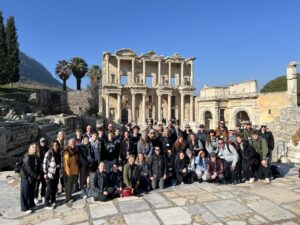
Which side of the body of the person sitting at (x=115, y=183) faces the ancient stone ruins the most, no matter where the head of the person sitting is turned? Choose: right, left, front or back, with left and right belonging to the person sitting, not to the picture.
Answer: back

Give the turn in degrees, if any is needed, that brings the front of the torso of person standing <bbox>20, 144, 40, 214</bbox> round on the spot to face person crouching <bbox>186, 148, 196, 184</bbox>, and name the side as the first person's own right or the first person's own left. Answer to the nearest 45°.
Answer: approximately 45° to the first person's own left

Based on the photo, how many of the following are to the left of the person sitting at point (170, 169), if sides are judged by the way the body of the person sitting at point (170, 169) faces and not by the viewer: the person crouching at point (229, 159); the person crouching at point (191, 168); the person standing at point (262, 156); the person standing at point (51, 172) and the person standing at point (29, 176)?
3

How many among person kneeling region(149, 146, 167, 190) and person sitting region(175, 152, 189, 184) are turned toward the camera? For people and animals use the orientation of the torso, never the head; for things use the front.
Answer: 2

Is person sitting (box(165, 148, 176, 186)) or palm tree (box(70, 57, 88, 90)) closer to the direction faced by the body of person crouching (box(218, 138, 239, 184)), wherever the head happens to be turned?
the person sitting

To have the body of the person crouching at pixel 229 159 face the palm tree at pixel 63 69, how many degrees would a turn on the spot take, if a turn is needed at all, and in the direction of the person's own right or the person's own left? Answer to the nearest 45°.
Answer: approximately 90° to the person's own right

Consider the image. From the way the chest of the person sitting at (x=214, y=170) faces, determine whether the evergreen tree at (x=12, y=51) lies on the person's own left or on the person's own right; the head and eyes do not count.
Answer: on the person's own right

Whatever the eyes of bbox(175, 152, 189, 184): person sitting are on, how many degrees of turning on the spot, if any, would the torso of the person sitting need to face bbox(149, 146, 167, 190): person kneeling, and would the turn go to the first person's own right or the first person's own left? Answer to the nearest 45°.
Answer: approximately 45° to the first person's own right

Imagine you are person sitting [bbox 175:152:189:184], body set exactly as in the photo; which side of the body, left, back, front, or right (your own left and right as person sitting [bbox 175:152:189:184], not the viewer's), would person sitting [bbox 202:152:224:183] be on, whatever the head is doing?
left
